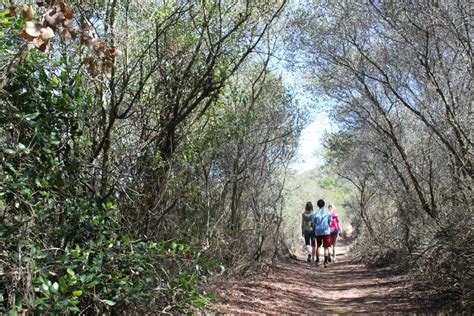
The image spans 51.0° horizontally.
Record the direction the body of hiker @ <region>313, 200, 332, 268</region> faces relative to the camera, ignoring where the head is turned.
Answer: away from the camera
